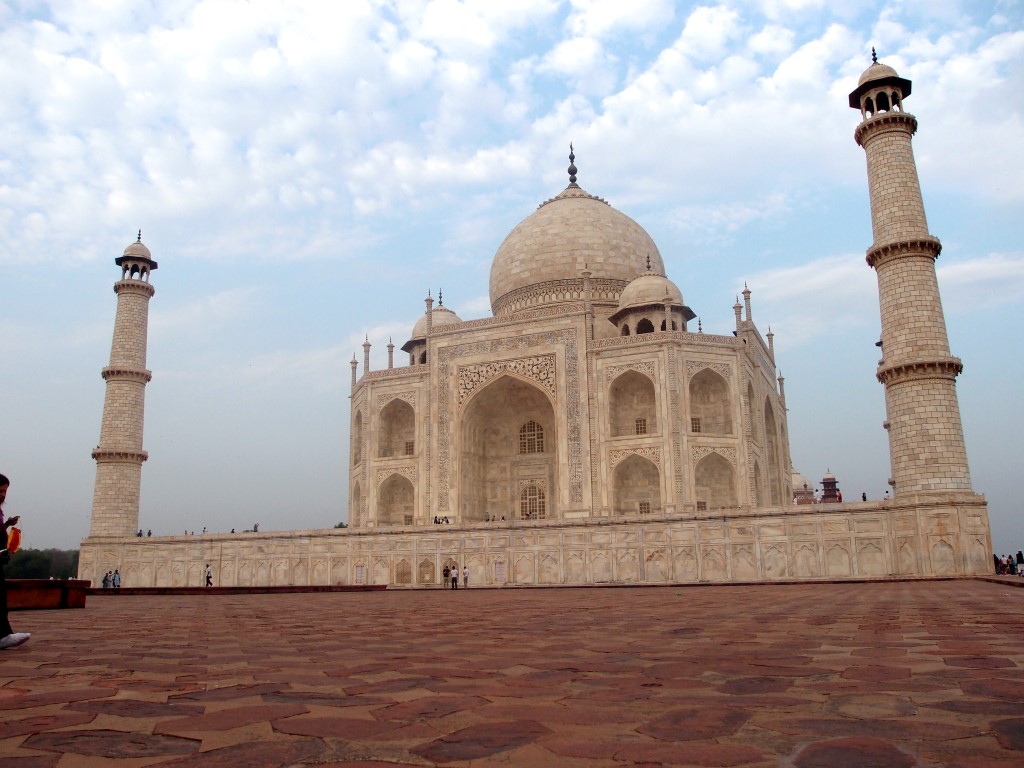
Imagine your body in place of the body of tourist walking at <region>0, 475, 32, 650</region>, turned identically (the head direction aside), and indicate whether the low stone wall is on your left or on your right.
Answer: on your left

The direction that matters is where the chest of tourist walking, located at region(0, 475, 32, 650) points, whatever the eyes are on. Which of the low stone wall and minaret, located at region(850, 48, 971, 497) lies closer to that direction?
the minaret

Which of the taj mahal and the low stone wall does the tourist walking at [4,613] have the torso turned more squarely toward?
the taj mahal

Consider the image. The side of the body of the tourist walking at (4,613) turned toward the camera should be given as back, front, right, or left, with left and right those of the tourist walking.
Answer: right

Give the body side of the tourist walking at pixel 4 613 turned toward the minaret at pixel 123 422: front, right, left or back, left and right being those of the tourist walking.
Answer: left
